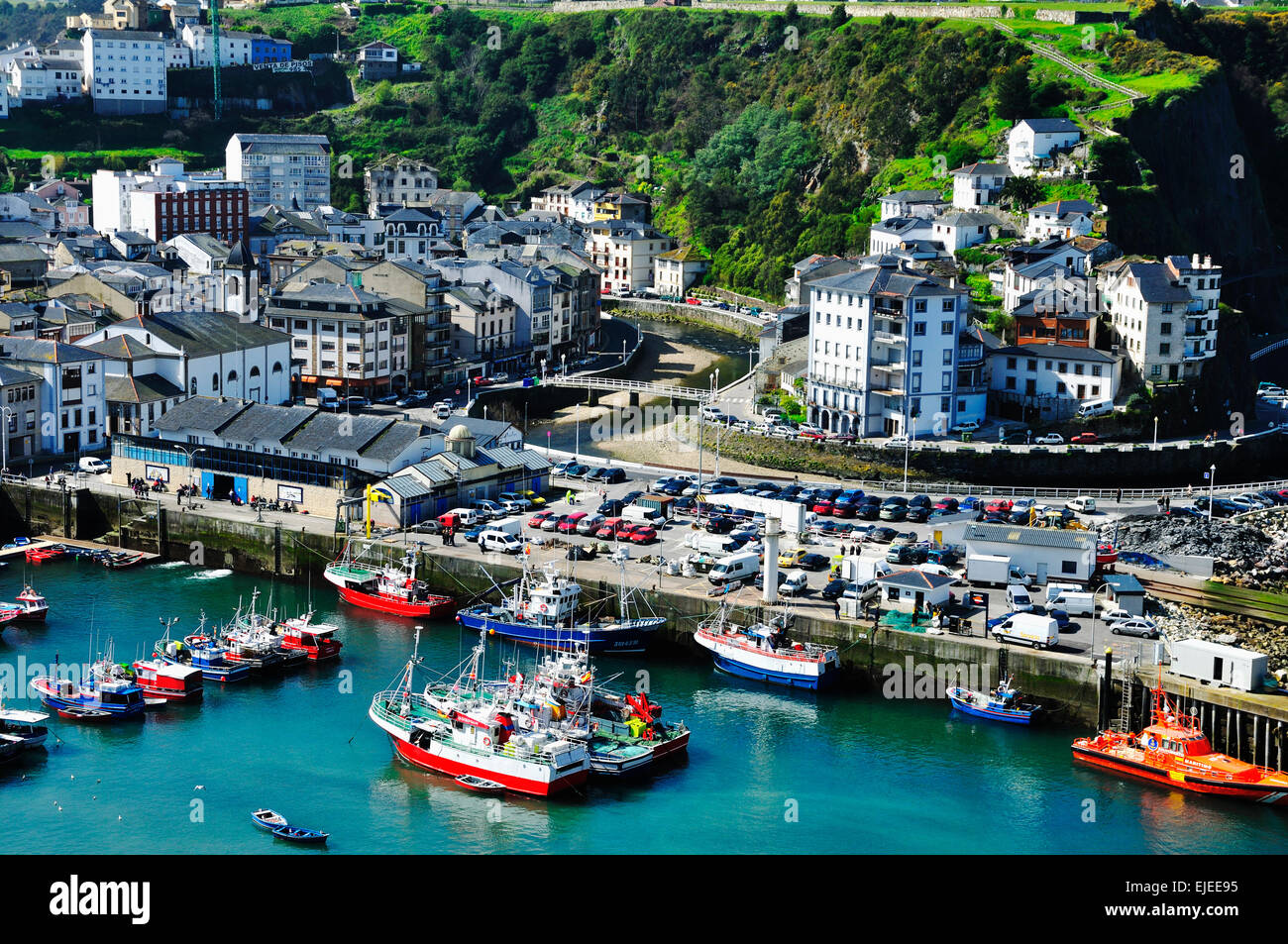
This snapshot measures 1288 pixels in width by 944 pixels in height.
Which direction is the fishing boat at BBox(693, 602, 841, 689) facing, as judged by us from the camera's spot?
facing away from the viewer and to the left of the viewer

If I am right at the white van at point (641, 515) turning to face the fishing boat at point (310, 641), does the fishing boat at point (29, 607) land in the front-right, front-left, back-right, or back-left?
front-right

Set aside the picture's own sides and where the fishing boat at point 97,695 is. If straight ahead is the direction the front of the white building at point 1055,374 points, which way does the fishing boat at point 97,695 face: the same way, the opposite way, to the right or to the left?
to the right

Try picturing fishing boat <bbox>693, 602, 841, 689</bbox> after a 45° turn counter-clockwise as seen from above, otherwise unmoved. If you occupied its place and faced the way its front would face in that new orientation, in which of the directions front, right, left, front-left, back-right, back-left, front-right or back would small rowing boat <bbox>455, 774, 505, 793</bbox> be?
front-left

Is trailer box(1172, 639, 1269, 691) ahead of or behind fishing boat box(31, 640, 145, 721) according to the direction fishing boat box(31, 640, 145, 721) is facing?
behind

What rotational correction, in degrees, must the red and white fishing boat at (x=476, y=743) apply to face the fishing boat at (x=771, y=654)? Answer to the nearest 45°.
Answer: approximately 90° to its right

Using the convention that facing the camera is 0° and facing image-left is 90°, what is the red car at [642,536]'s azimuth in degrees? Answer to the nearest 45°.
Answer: approximately 45°

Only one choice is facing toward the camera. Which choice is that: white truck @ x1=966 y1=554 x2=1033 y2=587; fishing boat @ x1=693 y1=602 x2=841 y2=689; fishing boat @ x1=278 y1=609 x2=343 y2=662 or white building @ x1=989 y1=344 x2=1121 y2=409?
the white building

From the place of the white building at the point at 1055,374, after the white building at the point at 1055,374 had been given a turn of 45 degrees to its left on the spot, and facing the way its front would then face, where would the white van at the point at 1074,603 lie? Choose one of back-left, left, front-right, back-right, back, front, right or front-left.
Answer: front-right

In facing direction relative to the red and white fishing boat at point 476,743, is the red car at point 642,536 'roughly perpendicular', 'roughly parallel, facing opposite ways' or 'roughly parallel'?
roughly perpendicular

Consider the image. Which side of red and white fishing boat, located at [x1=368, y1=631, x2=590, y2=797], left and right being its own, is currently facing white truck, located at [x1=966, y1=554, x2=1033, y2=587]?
right

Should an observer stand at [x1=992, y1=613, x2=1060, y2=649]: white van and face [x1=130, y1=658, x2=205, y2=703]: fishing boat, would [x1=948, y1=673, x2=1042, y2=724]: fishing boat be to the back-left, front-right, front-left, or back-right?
front-left

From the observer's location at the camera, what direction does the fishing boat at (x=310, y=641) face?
facing away from the viewer and to the left of the viewer

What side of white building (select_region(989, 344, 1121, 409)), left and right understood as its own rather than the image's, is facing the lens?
front

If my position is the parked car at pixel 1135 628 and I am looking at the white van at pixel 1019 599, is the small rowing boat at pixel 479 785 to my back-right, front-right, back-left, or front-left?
front-left

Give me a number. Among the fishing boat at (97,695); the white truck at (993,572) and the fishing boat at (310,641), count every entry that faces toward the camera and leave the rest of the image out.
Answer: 0

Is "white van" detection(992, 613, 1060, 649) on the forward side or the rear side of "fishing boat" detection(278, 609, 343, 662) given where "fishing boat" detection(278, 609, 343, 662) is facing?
on the rear side

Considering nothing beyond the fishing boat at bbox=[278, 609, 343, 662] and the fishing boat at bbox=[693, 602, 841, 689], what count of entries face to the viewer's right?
0

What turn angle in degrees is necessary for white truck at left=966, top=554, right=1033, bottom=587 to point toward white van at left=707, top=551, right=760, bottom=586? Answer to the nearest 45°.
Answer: approximately 180°

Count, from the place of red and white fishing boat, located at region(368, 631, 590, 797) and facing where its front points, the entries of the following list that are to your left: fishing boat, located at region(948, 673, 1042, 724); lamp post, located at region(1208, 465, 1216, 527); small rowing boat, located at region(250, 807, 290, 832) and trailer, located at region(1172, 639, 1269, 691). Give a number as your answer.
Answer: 1

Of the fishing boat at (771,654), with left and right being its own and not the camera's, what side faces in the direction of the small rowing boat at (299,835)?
left

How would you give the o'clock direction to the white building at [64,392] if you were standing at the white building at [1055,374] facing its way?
the white building at [64,392] is roughly at 2 o'clock from the white building at [1055,374].
